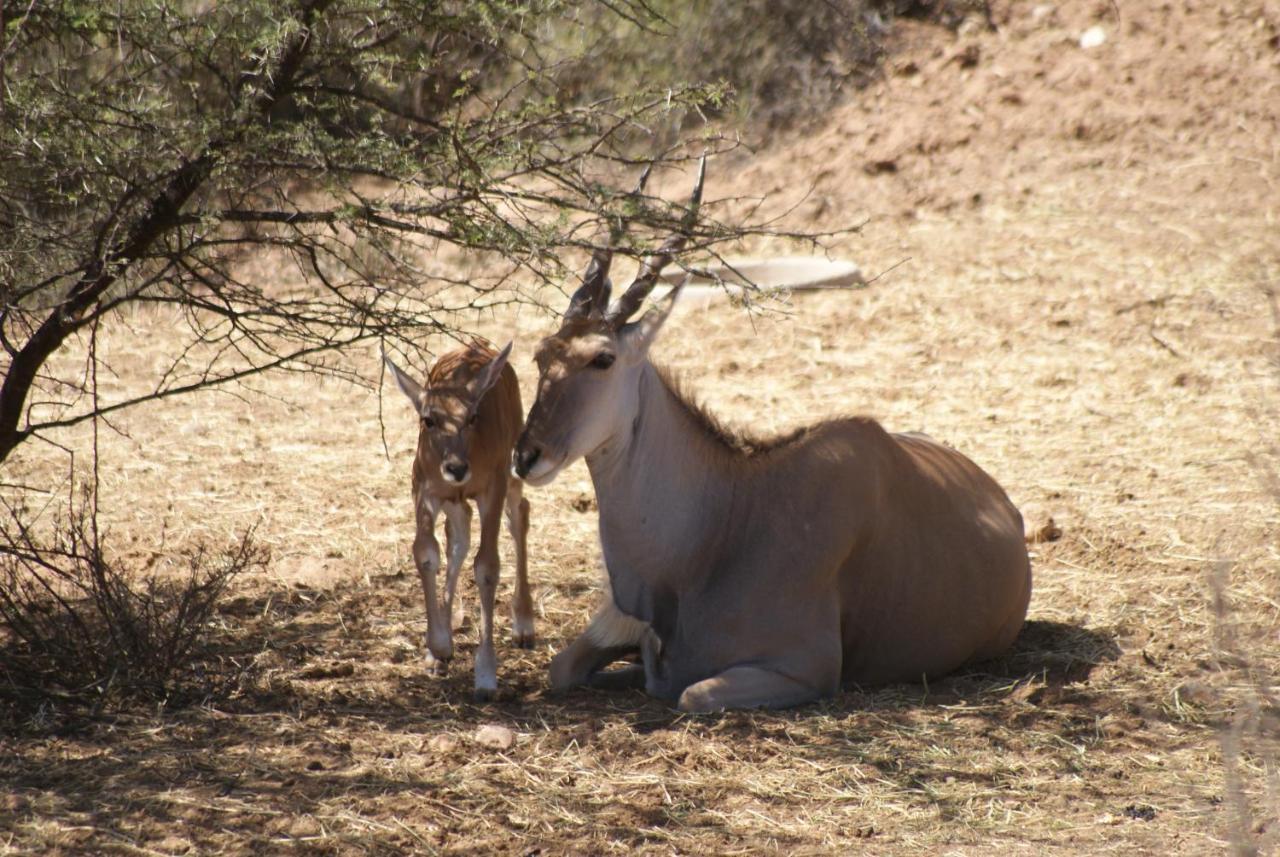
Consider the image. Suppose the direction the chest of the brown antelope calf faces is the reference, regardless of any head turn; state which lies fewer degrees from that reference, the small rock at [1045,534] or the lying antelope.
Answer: the lying antelope

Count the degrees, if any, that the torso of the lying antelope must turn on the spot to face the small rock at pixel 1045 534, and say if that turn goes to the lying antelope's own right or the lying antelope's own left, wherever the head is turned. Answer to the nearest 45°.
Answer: approximately 180°

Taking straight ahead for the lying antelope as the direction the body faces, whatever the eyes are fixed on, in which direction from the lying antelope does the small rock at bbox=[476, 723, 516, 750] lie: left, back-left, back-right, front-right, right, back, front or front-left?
front

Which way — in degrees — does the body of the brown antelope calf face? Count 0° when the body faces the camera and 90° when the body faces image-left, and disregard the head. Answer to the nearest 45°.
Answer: approximately 0°

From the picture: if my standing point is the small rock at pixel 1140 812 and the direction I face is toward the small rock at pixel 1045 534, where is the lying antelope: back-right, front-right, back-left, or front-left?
front-left

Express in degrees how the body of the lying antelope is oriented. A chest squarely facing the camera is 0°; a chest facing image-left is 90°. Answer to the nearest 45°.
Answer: approximately 45°

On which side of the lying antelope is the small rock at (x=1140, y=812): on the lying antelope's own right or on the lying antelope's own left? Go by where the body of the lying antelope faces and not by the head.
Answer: on the lying antelope's own left

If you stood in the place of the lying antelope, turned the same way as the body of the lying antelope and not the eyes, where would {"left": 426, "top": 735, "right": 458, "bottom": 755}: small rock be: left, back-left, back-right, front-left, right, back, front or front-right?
front

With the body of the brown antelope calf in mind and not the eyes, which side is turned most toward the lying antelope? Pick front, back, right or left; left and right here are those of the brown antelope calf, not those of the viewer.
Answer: left

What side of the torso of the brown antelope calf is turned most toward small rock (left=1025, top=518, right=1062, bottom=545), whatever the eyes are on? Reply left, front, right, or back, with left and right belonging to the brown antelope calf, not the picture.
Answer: left

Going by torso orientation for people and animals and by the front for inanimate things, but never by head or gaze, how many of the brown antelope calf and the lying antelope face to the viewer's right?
0
